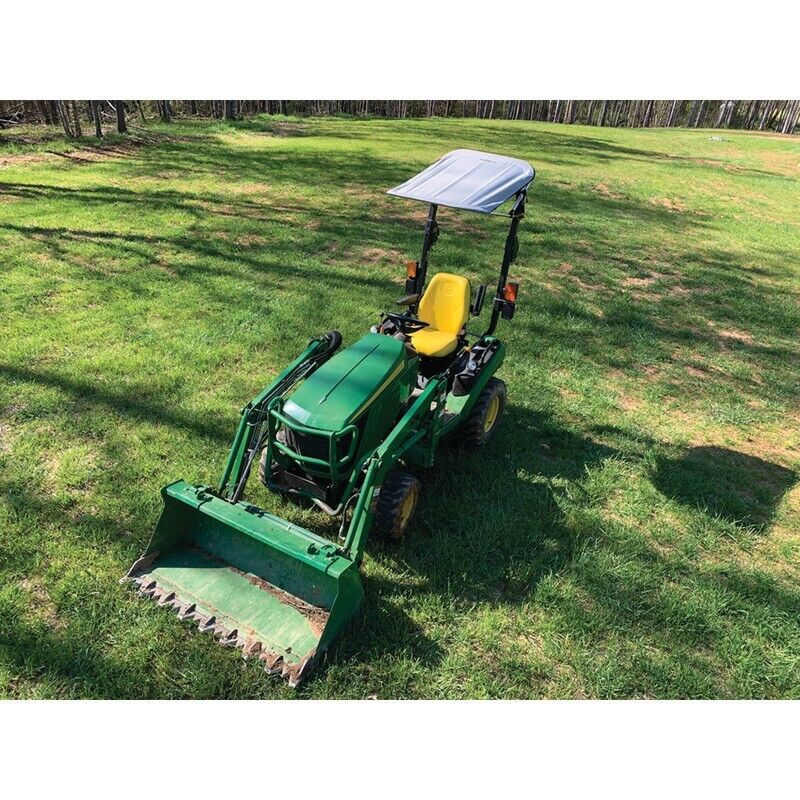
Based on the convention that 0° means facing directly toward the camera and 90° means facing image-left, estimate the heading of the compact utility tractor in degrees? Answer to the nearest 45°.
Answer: approximately 45°

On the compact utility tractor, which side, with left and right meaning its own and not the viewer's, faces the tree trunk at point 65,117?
right

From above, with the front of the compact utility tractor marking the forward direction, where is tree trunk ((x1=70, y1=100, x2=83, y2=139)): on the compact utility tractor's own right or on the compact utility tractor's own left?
on the compact utility tractor's own right

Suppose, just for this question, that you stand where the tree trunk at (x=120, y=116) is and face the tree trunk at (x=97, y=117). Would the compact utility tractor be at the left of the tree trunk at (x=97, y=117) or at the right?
left

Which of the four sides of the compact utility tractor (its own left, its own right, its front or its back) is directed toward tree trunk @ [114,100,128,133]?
right
